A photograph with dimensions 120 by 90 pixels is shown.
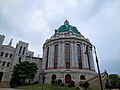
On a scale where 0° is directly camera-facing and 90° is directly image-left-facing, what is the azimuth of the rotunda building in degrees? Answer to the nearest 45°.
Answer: approximately 0°

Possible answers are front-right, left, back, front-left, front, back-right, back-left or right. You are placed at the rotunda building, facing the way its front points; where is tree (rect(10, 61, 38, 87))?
right
